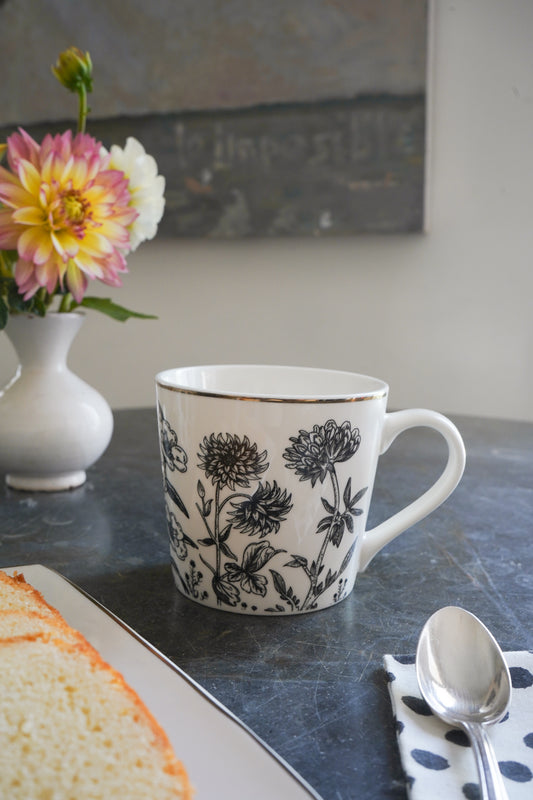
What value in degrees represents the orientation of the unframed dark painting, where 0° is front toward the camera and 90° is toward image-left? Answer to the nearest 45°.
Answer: approximately 0°

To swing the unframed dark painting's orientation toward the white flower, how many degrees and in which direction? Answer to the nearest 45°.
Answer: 0° — it already faces it

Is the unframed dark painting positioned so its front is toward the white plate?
yes

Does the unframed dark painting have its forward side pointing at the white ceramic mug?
yes

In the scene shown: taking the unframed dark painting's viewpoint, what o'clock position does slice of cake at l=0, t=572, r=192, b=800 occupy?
The slice of cake is roughly at 12 o'clock from the unframed dark painting.
